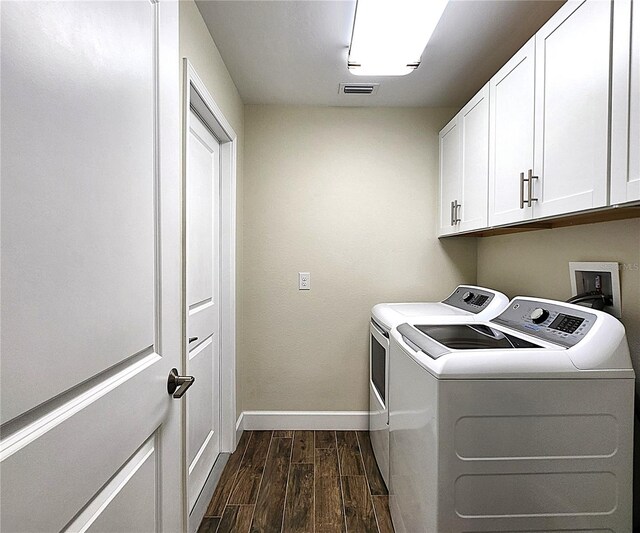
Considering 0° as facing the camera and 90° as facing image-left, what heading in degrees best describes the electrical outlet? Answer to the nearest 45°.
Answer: approximately 0°

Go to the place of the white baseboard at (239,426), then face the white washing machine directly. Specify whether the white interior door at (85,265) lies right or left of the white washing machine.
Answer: right

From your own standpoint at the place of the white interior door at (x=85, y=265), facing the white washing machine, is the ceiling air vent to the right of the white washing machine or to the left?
left

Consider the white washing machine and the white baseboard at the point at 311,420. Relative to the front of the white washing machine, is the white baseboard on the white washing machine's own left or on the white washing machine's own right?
on the white washing machine's own right

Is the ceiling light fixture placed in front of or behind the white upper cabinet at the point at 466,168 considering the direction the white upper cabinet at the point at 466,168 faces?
in front

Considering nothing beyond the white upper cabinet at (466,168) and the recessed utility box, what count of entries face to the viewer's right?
0

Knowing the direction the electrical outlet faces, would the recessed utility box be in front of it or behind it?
in front

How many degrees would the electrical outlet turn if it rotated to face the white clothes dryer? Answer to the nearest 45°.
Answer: approximately 45° to its left

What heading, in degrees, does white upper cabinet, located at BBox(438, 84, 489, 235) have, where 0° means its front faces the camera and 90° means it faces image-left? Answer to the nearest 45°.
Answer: approximately 45°
